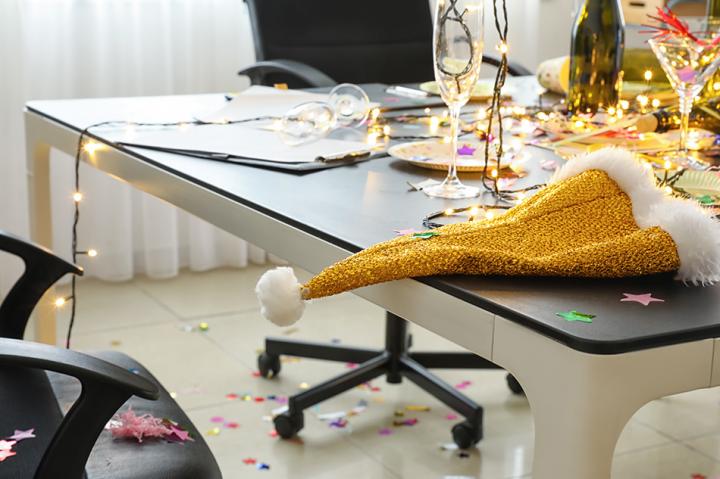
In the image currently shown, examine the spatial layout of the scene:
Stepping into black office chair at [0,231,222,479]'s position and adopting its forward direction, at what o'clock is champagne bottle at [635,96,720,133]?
The champagne bottle is roughly at 11 o'clock from the black office chair.

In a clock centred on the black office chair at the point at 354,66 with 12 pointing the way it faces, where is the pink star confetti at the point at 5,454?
The pink star confetti is roughly at 2 o'clock from the black office chair.

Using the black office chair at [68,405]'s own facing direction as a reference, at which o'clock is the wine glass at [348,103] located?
The wine glass is roughly at 10 o'clock from the black office chair.

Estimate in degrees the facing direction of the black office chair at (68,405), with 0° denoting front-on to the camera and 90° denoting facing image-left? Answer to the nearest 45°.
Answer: approximately 270°

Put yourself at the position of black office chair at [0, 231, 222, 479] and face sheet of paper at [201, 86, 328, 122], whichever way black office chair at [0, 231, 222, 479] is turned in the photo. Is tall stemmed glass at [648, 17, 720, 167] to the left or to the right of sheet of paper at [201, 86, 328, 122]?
right

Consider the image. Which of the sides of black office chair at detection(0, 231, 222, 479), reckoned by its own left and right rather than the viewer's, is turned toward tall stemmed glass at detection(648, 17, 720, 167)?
front

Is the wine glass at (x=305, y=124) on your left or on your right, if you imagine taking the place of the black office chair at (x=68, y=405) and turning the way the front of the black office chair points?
on your left

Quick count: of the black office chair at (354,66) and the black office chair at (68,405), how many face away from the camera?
0

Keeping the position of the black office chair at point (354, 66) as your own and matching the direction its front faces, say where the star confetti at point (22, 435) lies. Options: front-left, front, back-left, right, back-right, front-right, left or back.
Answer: front-right

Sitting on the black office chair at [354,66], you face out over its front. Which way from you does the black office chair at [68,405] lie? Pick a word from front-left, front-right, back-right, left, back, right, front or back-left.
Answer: front-right
